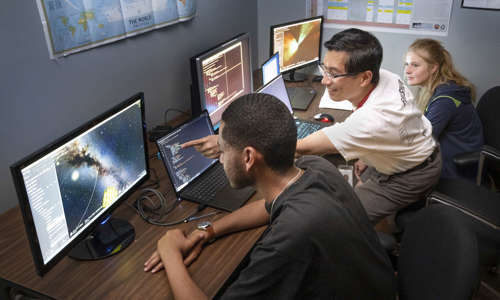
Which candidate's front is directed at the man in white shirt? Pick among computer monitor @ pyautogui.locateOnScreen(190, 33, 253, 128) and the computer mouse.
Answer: the computer monitor

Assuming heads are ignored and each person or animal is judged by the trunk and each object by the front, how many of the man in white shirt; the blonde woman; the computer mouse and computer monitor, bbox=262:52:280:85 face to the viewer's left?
3

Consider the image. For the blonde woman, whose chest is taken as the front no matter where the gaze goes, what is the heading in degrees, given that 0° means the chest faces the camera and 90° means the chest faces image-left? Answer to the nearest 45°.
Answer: approximately 90°

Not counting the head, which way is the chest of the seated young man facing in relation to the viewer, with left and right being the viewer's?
facing away from the viewer and to the left of the viewer

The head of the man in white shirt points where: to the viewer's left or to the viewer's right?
to the viewer's left

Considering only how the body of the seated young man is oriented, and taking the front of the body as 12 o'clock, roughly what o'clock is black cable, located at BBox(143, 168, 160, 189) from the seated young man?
The black cable is roughly at 12 o'clock from the seated young man.

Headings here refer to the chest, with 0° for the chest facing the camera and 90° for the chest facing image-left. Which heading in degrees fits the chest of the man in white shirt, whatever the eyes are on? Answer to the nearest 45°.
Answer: approximately 90°

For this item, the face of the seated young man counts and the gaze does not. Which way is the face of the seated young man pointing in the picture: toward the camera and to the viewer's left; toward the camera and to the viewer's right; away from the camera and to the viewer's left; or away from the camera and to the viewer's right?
away from the camera and to the viewer's left

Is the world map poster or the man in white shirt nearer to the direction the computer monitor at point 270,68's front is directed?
the man in white shirt

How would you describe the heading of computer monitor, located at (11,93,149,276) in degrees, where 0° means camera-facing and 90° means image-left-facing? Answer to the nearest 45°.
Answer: approximately 315°
